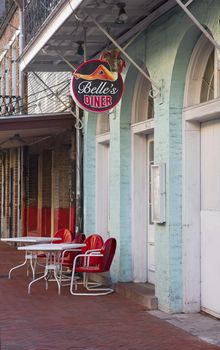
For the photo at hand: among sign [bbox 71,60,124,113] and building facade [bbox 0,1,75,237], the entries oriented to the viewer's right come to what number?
0

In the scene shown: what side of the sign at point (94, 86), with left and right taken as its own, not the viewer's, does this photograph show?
front

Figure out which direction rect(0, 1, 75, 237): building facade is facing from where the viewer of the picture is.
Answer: facing the viewer and to the left of the viewer

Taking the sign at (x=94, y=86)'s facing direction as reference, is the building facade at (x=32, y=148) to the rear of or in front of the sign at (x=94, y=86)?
to the rear

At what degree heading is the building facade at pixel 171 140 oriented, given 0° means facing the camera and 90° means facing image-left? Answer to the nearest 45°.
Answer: approximately 45°
